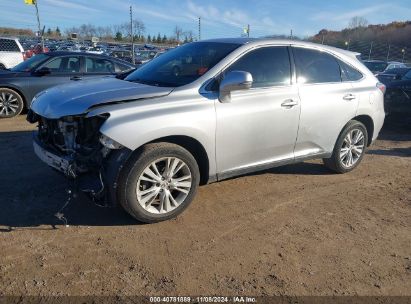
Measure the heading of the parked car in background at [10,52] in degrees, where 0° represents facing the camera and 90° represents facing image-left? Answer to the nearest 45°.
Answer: approximately 90°

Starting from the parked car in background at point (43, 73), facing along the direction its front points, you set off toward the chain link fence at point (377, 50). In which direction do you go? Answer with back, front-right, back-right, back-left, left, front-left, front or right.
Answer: back-right

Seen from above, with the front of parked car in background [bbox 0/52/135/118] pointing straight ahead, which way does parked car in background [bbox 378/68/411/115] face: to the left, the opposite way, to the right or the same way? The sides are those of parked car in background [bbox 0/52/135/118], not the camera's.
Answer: the same way

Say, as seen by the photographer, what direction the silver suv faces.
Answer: facing the viewer and to the left of the viewer

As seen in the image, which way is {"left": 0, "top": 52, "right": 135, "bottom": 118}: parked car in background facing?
to the viewer's left

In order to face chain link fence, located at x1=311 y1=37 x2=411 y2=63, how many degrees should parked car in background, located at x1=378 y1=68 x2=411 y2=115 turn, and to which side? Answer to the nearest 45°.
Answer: approximately 135° to its right

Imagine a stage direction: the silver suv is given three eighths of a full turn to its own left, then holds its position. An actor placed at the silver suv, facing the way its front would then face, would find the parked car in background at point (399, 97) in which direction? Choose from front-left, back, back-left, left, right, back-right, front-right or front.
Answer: front-left

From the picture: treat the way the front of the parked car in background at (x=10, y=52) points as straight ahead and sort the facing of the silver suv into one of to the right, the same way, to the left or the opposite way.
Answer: the same way

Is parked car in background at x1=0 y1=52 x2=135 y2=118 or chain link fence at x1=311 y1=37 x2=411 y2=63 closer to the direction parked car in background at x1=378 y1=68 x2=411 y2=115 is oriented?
the parked car in background

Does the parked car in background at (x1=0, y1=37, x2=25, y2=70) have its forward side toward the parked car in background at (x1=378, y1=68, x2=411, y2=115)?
no

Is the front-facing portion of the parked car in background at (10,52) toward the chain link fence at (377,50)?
no

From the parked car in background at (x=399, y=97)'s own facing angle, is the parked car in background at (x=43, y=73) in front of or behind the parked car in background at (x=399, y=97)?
in front

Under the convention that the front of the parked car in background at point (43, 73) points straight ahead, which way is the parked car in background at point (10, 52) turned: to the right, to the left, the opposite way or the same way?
the same way

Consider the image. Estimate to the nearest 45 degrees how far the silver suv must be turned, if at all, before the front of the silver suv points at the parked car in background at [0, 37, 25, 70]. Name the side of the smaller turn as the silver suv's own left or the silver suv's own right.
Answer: approximately 90° to the silver suv's own right
